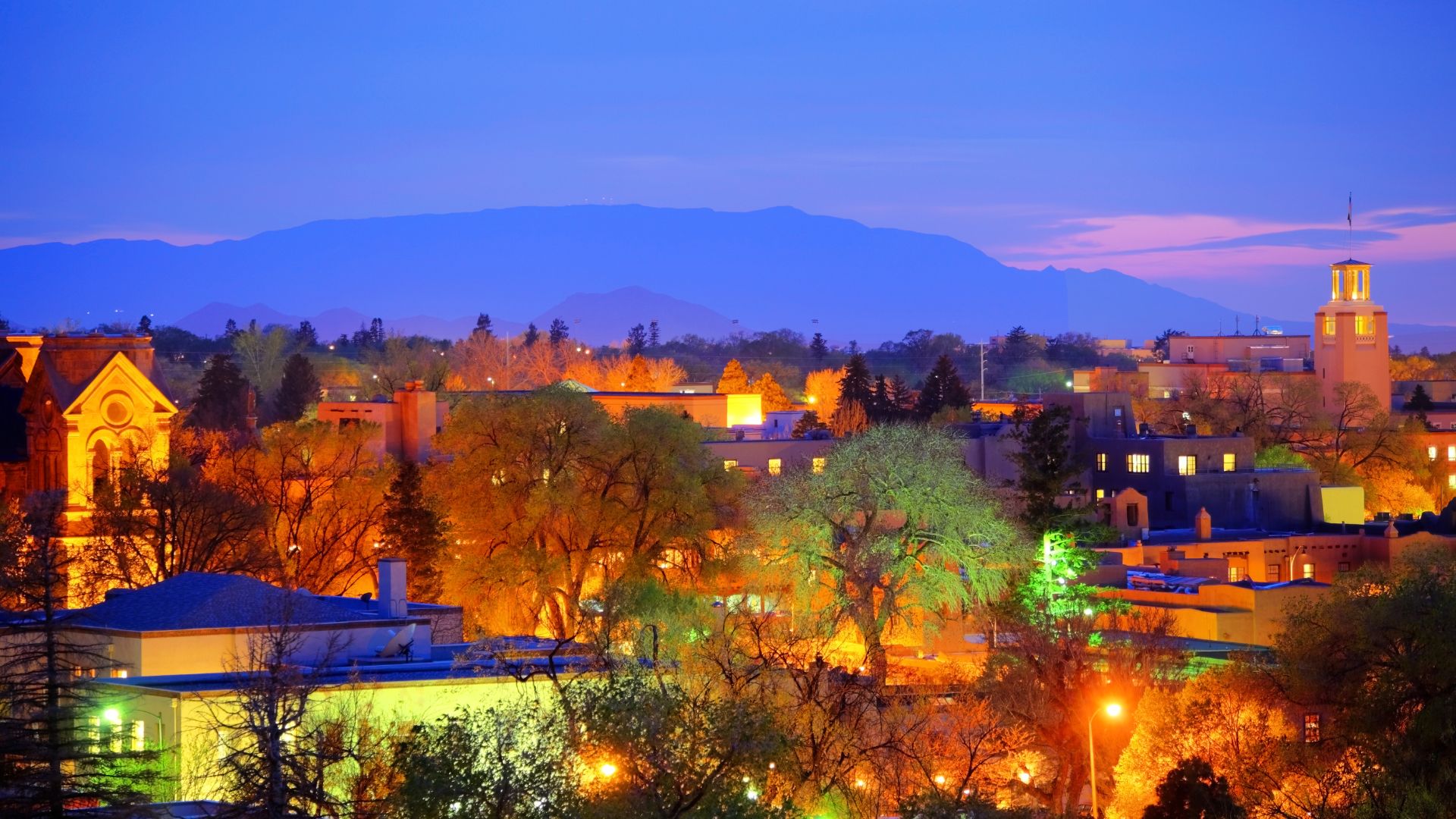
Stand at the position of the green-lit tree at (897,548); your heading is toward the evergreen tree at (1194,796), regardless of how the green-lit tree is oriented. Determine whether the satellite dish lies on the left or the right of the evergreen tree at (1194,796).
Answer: right

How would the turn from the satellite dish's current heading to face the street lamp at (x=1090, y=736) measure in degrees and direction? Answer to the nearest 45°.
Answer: approximately 135° to its right

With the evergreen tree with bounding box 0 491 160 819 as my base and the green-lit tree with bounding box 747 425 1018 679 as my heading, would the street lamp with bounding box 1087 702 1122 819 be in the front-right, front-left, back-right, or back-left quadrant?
front-right

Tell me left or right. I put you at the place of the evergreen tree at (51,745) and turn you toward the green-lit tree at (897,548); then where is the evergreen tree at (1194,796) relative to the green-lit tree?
right

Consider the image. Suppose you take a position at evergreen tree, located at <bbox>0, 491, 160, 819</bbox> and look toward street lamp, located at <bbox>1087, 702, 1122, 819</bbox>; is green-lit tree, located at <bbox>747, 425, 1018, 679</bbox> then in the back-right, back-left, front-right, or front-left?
front-left

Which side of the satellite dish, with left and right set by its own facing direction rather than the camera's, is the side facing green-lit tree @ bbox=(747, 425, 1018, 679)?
right

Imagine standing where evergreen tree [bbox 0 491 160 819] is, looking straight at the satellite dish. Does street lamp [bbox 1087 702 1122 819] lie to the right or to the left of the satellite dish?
right

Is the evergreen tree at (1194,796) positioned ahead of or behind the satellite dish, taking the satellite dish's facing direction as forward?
behind
